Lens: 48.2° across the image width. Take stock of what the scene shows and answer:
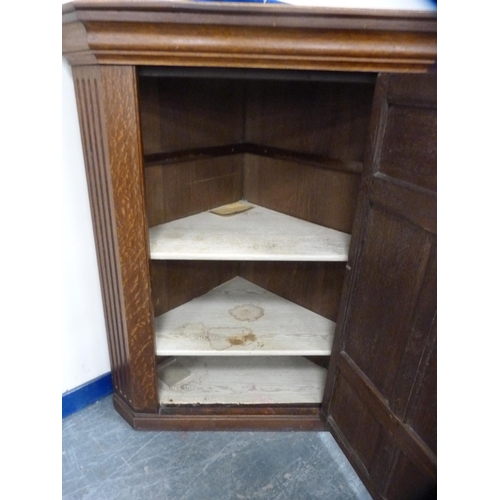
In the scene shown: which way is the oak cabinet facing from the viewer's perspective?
toward the camera
